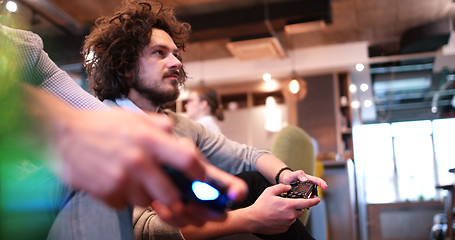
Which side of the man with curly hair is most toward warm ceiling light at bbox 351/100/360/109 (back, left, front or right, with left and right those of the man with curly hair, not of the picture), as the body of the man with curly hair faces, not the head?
left

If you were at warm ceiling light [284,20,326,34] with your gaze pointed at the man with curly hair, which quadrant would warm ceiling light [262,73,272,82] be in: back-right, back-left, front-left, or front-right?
back-right

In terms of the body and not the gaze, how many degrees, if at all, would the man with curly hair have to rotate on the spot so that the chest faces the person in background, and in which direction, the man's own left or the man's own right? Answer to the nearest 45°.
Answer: approximately 135° to the man's own left

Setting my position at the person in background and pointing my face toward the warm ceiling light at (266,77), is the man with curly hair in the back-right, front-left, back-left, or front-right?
back-right

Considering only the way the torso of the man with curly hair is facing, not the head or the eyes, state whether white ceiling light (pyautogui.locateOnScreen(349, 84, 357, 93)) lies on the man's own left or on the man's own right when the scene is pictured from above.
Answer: on the man's own left

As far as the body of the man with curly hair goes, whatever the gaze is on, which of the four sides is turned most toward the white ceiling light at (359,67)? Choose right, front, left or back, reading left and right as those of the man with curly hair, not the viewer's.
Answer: left

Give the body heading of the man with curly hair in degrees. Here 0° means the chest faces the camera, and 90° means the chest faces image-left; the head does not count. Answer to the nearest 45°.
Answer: approximately 315°
